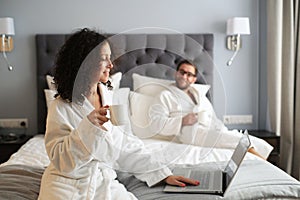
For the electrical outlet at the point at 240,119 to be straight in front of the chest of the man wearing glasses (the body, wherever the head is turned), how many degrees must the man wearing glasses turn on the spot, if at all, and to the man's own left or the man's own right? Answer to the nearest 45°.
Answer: approximately 135° to the man's own left

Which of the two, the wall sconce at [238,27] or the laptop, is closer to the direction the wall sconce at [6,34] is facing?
the laptop

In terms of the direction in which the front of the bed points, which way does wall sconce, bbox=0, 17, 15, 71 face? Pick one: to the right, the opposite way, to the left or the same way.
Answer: the same way

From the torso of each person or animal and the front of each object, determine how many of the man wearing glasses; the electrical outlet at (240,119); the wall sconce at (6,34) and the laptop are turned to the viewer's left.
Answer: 1

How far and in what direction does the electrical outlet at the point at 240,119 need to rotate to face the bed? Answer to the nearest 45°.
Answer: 0° — it already faces it

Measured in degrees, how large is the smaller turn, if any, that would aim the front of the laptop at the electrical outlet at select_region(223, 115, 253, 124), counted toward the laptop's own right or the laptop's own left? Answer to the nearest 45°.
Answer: approximately 90° to the laptop's own right

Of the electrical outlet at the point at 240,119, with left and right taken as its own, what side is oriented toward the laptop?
front

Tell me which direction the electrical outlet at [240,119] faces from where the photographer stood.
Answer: facing the viewer

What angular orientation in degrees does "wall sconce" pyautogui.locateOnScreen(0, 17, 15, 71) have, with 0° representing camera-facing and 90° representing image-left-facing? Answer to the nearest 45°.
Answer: approximately 0°

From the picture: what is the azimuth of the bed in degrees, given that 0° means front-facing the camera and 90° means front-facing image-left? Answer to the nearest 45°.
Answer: approximately 0°

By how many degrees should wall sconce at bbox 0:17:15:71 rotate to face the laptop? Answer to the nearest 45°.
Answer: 0° — it already faces it

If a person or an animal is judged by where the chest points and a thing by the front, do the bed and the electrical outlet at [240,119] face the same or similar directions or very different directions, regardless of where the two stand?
same or similar directions

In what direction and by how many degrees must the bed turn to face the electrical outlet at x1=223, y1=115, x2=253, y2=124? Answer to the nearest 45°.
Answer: approximately 180°
